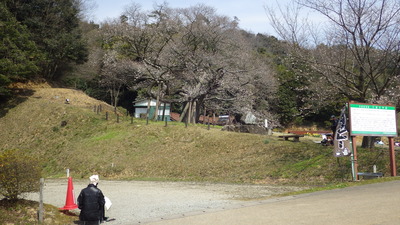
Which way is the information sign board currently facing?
toward the camera

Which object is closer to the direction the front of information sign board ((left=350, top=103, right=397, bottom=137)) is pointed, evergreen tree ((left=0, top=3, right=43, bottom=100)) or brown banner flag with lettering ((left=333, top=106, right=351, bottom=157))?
the brown banner flag with lettering

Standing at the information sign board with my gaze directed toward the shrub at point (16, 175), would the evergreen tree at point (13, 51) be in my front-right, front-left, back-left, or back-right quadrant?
front-right

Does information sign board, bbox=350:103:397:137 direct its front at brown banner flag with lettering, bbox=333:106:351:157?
no

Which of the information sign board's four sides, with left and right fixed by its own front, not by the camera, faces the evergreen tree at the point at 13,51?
right

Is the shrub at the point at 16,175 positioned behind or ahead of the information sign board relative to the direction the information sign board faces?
ahead
